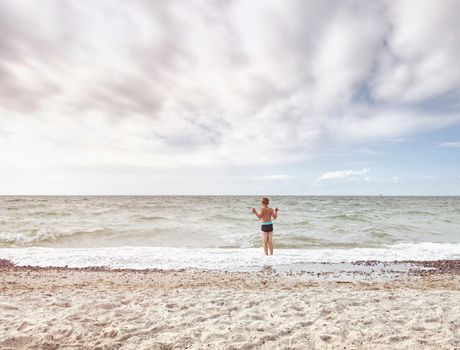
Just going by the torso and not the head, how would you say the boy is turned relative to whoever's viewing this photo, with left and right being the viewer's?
facing away from the viewer
